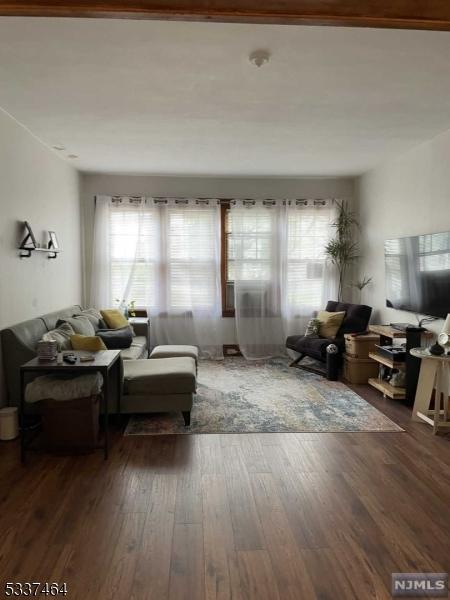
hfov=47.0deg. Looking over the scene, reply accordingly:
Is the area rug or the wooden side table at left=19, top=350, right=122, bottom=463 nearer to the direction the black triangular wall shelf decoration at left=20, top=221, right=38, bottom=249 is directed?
the area rug

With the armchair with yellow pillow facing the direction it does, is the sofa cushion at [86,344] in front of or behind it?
in front

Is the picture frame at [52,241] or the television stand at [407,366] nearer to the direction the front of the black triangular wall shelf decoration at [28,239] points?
the television stand

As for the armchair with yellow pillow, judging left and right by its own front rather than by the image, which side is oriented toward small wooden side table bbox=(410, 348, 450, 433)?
left

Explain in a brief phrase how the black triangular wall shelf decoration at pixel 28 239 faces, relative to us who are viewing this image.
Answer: facing to the right of the viewer

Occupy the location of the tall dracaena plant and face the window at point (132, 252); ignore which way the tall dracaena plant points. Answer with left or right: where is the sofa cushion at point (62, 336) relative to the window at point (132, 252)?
left

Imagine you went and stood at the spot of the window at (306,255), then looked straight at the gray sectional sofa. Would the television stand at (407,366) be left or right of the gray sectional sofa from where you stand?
left

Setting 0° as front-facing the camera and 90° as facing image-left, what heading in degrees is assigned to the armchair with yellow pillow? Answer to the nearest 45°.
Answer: approximately 45°

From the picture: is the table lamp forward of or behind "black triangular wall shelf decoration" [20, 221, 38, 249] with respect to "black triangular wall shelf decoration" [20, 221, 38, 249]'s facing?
forward

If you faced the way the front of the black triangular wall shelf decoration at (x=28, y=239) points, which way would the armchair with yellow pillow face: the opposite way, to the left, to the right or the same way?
the opposite way

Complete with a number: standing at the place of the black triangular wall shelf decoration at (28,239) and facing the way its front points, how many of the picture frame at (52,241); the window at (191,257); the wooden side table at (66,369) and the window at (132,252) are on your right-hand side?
1

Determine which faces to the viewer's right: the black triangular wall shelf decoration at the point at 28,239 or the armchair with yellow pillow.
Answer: the black triangular wall shelf decoration

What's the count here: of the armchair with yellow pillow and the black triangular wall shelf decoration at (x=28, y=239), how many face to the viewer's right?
1

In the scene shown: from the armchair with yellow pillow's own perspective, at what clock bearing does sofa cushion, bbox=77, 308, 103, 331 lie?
The sofa cushion is roughly at 1 o'clock from the armchair with yellow pillow.
